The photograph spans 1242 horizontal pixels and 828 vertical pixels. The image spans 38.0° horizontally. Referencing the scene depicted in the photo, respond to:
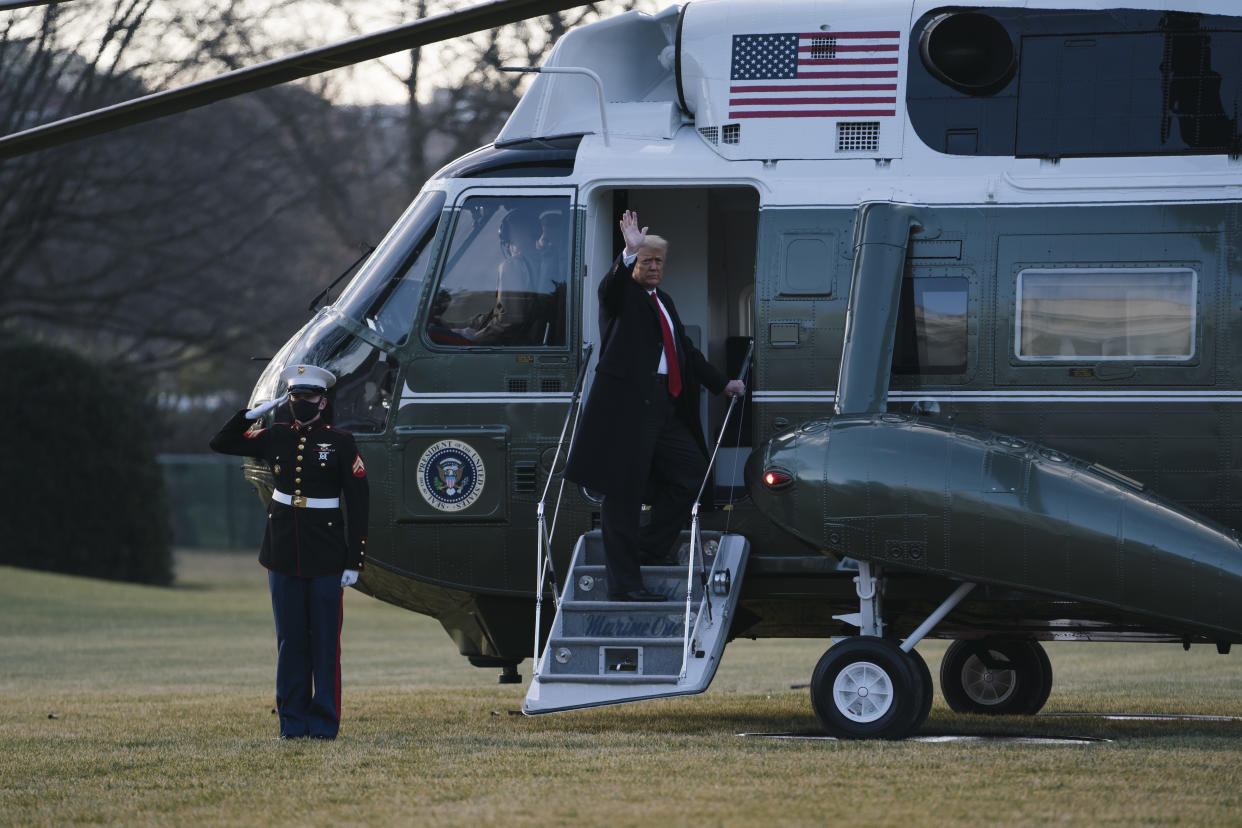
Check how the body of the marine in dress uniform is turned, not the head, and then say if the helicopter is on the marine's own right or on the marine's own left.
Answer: on the marine's own left

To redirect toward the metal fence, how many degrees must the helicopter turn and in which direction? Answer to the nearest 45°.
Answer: approximately 90° to its right

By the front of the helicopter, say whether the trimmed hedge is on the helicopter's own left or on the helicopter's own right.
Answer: on the helicopter's own right

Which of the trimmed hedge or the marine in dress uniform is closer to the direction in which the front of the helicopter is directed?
the marine in dress uniform

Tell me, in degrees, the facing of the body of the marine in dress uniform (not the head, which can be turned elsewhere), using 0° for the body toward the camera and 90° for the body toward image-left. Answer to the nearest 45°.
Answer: approximately 0°

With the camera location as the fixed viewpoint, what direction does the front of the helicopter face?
facing to the left of the viewer

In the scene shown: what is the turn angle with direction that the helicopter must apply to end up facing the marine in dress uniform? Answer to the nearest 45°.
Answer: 0° — it already faces them

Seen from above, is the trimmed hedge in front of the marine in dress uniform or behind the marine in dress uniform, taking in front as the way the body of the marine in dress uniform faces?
behind

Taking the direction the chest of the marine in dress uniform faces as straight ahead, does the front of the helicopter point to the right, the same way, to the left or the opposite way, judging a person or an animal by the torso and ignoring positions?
to the right

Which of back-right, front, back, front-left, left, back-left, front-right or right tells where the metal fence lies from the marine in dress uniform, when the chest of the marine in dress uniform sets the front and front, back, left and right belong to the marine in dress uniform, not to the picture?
back

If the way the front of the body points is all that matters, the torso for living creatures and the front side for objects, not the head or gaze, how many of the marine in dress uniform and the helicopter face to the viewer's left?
1
